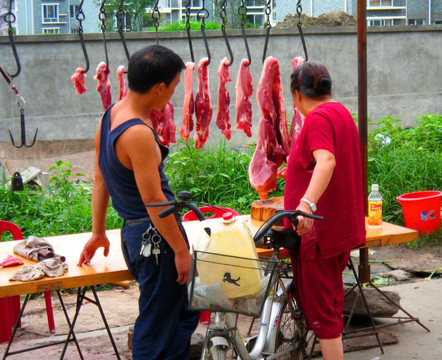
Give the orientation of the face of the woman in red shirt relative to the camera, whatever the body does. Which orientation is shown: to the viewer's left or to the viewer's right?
to the viewer's left

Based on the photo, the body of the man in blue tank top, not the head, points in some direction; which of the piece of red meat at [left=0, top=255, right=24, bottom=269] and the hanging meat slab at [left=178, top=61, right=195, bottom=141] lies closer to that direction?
the hanging meat slab

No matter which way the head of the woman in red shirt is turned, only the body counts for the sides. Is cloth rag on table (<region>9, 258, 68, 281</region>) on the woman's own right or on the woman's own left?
on the woman's own left

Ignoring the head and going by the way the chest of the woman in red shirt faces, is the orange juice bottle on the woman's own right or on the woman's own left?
on the woman's own right

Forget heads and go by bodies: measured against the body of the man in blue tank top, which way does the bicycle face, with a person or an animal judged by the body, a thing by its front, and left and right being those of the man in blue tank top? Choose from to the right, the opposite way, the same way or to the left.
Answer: the opposite way

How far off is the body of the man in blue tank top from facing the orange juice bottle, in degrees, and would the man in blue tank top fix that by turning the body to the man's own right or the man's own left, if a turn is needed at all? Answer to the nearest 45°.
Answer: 0° — they already face it
